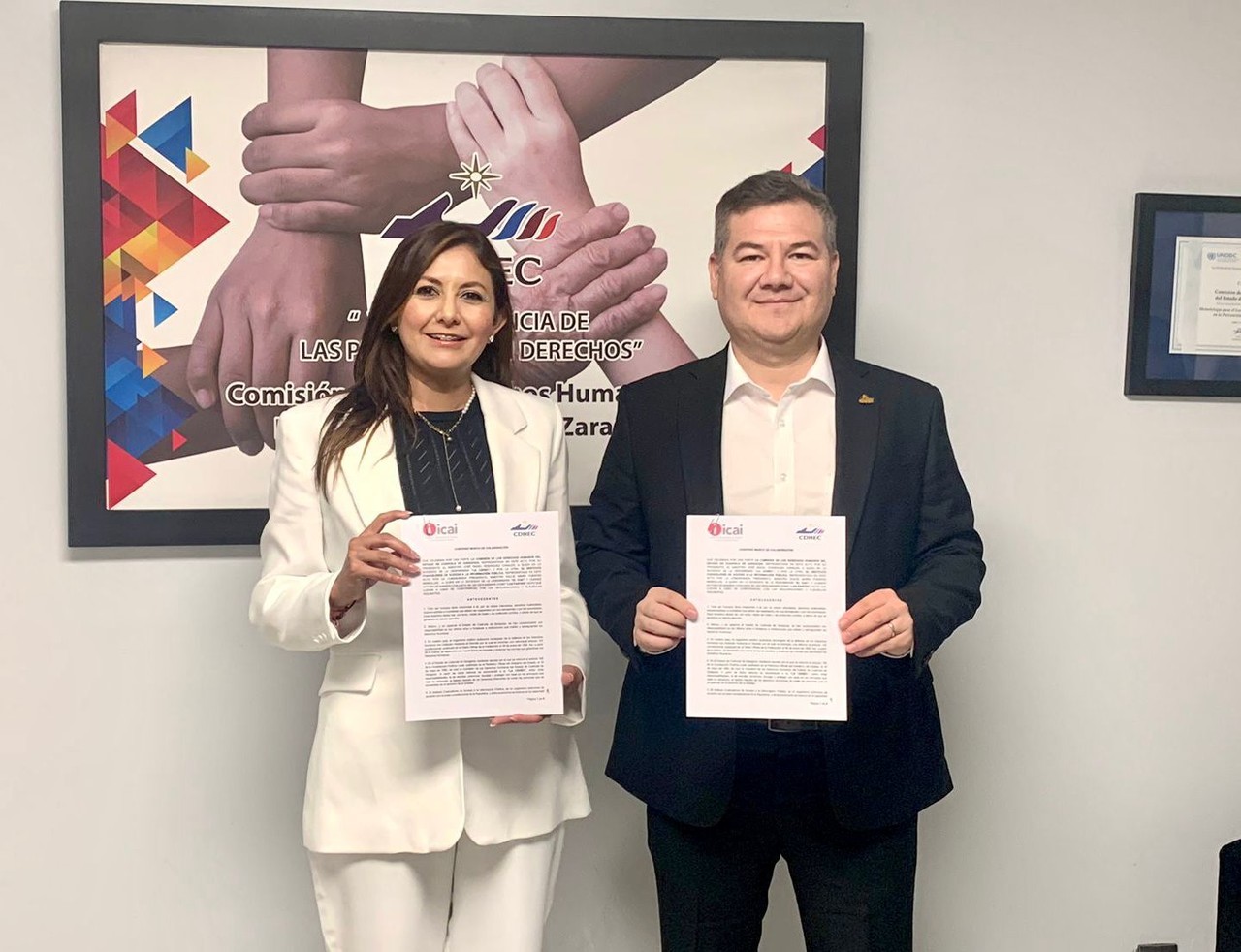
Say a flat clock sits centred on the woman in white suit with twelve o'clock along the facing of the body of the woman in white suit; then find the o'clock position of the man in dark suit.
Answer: The man in dark suit is roughly at 9 o'clock from the woman in white suit.

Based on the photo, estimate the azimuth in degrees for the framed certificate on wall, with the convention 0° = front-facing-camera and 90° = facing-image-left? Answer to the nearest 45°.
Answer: approximately 0°

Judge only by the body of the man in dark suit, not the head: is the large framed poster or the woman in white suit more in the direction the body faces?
the woman in white suit

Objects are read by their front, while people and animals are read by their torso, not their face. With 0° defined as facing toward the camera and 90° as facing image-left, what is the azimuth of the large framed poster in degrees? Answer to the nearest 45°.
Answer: approximately 0°

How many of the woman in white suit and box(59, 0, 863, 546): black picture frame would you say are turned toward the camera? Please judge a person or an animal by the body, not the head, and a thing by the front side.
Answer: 2

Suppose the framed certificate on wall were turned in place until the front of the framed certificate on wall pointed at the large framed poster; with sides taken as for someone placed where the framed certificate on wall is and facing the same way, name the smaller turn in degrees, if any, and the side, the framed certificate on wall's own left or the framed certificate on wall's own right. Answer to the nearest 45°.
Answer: approximately 45° to the framed certificate on wall's own right

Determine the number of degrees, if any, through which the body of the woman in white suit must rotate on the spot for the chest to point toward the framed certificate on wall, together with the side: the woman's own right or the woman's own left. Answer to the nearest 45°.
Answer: approximately 90° to the woman's own left
